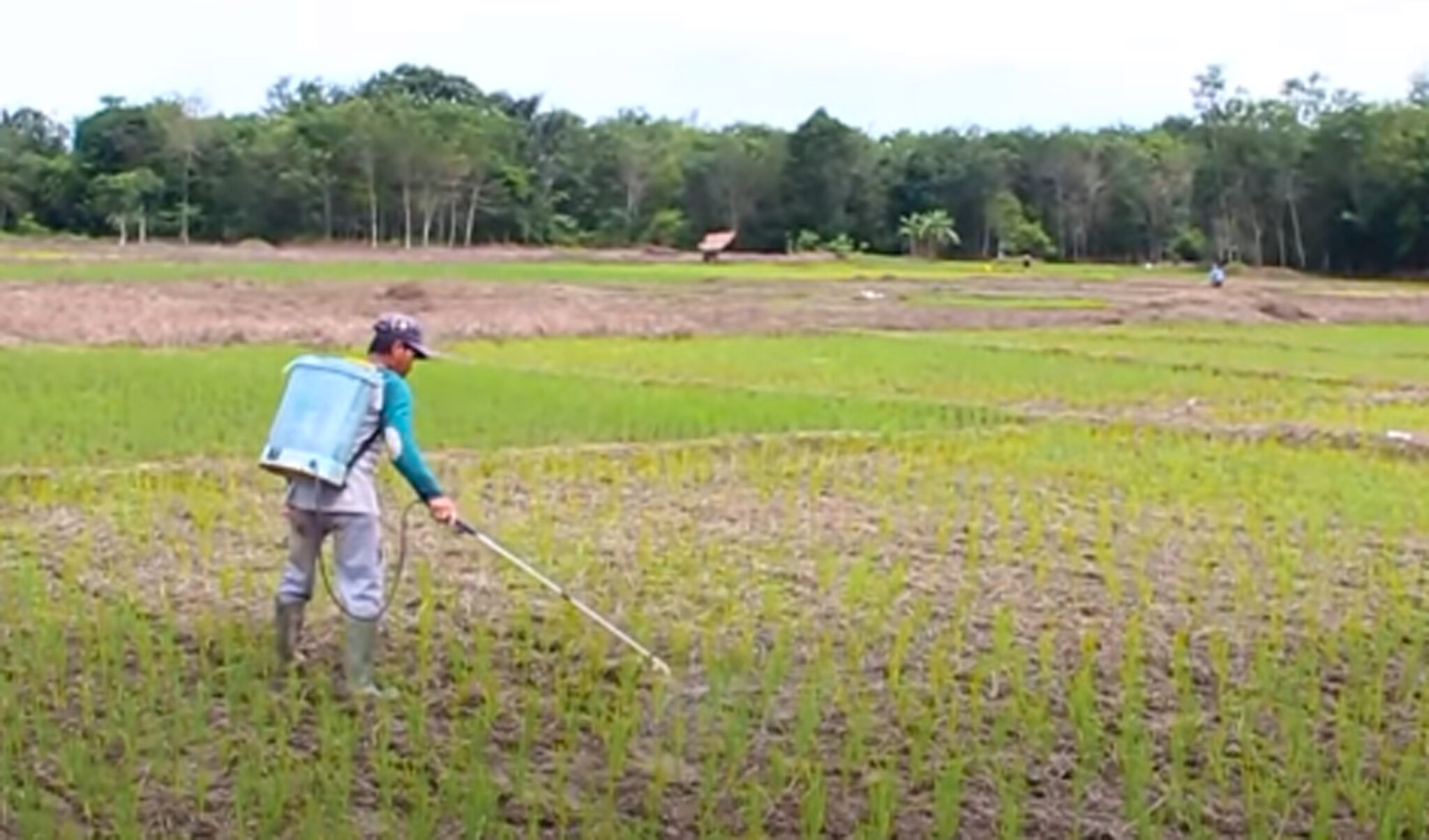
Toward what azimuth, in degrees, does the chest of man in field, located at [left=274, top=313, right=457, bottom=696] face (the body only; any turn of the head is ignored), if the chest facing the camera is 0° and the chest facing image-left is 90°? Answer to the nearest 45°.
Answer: approximately 270°

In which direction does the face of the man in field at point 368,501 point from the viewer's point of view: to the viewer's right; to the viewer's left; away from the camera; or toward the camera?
to the viewer's right
